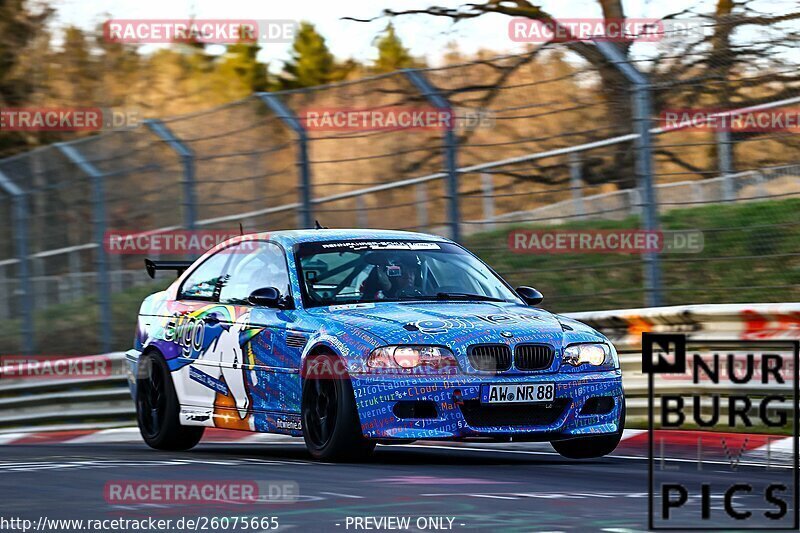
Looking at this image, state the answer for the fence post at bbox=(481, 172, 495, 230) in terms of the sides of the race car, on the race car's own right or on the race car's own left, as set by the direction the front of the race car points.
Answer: on the race car's own left

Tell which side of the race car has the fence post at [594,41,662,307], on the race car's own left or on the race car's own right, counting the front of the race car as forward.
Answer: on the race car's own left

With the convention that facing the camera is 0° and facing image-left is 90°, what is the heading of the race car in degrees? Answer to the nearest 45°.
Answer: approximately 315°

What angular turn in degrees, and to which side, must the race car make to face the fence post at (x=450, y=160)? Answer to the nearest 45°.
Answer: approximately 135° to its left

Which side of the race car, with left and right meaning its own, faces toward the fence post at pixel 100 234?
back

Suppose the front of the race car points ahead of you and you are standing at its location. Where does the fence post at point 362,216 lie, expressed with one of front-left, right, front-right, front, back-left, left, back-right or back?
back-left

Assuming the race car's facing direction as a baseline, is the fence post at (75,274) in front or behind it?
behind

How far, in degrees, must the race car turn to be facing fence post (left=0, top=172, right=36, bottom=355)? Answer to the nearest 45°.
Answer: approximately 180°
